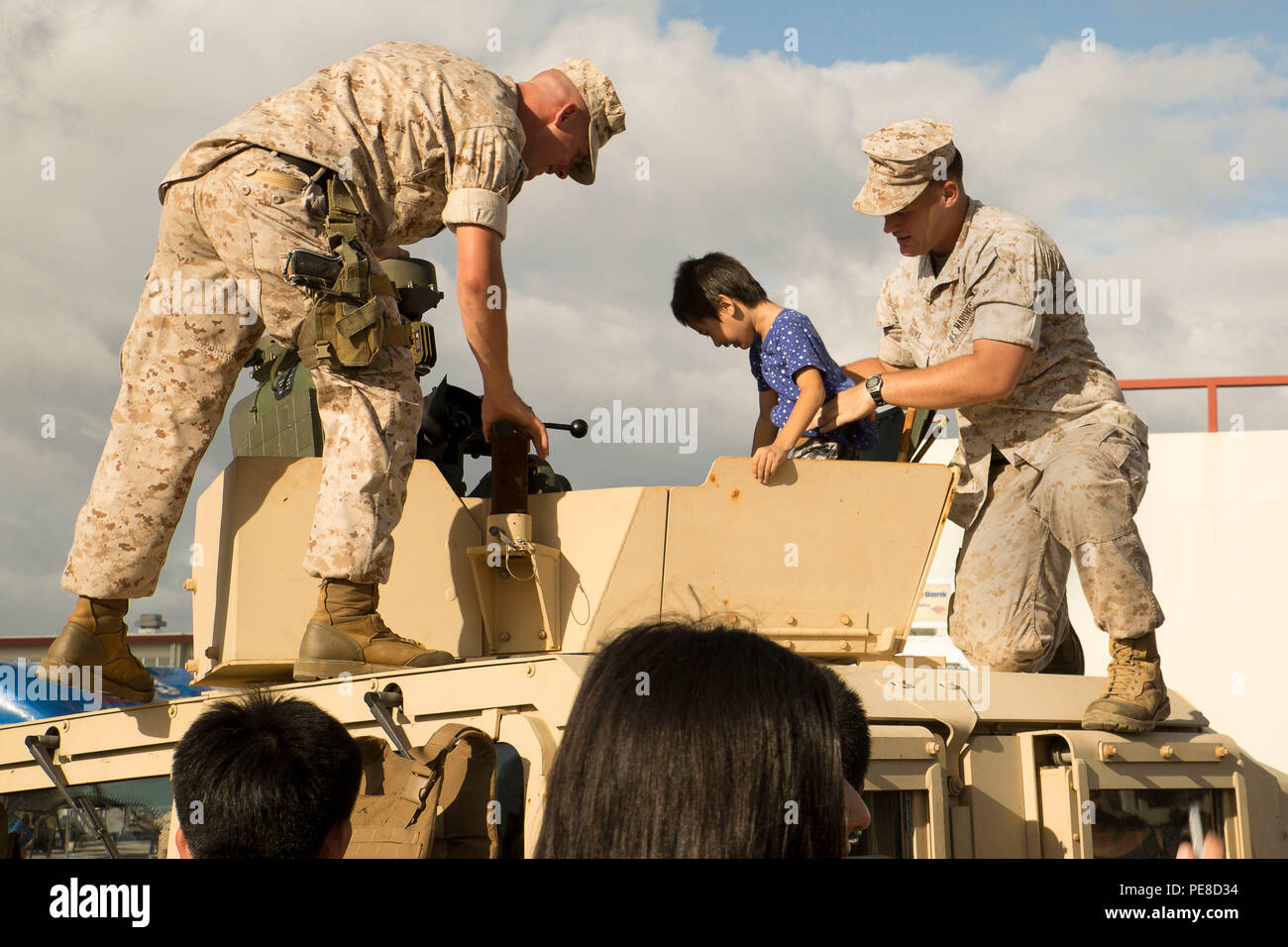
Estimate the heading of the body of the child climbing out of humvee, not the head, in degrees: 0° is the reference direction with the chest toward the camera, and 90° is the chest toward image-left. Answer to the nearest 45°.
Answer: approximately 90°

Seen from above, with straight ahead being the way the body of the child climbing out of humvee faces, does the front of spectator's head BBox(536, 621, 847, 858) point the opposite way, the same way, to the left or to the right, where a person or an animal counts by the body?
to the right

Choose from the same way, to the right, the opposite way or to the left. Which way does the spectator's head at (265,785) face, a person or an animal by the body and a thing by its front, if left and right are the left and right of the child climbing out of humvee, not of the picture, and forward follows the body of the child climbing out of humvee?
to the right

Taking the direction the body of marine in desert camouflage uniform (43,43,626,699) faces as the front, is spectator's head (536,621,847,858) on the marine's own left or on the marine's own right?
on the marine's own right

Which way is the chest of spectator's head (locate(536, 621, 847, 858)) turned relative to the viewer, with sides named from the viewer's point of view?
facing away from the viewer

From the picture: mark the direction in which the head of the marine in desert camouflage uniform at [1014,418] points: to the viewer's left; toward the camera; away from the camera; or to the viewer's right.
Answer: to the viewer's left

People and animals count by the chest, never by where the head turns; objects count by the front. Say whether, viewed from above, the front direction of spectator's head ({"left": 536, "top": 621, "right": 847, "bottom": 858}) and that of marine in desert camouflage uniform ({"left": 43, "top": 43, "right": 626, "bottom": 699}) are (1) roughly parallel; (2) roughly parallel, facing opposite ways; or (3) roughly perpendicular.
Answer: roughly perpendicular

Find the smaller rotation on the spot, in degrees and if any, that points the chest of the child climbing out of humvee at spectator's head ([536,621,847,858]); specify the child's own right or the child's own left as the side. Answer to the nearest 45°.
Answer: approximately 90° to the child's own left

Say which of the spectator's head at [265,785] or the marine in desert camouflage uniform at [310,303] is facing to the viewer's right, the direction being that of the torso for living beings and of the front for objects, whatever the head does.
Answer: the marine in desert camouflage uniform

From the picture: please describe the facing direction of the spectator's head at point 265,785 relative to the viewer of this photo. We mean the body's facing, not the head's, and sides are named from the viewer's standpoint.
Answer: facing away from the viewer

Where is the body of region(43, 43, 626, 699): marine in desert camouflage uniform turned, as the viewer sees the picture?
to the viewer's right

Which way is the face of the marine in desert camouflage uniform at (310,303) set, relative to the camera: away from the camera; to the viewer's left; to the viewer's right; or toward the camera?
to the viewer's right
